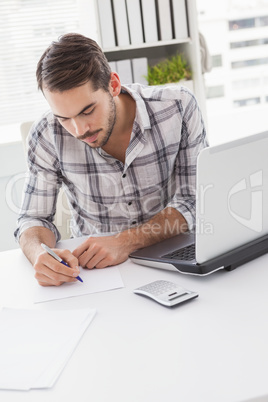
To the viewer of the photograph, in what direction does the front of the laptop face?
facing away from the viewer and to the left of the viewer
